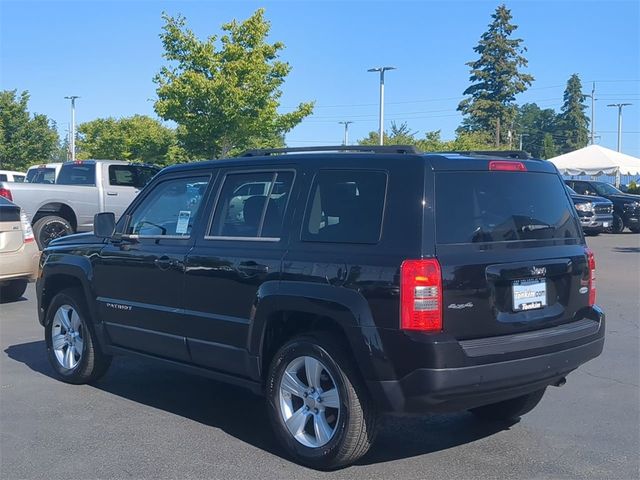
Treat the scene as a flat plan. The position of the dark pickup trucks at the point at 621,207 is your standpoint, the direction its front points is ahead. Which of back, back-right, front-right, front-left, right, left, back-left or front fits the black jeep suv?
front-right

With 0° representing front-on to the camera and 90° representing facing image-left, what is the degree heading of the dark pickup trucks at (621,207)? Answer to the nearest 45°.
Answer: approximately 315°

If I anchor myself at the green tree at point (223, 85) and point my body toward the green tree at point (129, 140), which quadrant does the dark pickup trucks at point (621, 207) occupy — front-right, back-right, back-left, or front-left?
back-right

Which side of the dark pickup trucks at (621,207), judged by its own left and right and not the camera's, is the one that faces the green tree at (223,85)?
right

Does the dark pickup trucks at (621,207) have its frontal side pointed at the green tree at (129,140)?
no

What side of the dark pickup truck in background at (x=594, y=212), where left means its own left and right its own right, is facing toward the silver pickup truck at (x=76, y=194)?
right

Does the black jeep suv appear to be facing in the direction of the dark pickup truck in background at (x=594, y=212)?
no

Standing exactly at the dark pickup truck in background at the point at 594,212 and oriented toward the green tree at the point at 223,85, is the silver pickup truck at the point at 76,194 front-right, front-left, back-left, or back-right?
front-left

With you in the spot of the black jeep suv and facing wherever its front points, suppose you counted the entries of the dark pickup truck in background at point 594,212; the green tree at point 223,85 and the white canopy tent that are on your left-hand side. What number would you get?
0

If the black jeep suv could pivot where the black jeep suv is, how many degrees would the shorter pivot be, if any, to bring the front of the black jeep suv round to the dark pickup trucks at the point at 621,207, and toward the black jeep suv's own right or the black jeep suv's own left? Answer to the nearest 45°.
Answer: approximately 90° to the black jeep suv's own right

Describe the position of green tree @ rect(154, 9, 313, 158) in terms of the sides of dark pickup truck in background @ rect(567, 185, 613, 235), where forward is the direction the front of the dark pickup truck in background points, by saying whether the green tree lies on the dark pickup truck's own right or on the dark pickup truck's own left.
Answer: on the dark pickup truck's own right

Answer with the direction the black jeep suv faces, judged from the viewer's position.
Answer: facing away from the viewer and to the left of the viewer

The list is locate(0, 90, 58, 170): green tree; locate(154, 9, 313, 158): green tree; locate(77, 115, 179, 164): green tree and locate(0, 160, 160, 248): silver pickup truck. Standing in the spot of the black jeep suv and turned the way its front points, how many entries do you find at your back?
0
